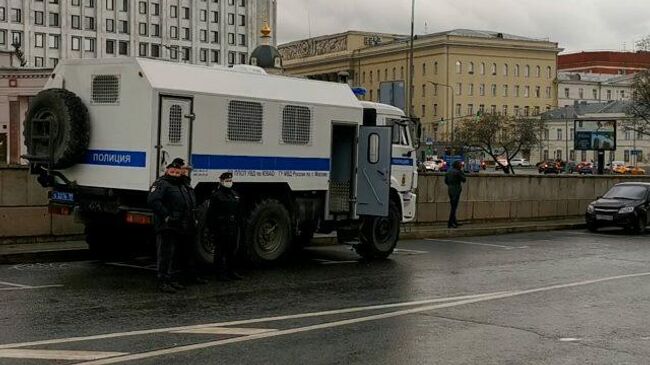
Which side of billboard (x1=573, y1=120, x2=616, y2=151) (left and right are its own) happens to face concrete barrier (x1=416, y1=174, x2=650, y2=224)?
front

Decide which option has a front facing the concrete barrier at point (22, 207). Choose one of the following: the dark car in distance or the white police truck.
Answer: the dark car in distance

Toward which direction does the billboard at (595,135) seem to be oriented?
toward the camera

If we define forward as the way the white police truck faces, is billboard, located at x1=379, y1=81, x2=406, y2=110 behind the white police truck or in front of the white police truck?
in front

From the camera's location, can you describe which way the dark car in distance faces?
facing the viewer and to the left of the viewer

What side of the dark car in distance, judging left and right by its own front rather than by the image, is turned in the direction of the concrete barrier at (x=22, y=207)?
front

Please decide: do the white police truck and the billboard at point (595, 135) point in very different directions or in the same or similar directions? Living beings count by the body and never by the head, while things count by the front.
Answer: very different directions

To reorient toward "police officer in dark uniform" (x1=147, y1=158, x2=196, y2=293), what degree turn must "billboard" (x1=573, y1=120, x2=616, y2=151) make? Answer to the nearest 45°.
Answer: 0° — it already faces them

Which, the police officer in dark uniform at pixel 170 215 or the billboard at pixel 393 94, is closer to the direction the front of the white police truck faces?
the billboard

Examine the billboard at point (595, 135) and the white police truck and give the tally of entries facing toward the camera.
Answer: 1

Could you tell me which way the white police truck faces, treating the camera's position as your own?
facing away from the viewer and to the right of the viewer

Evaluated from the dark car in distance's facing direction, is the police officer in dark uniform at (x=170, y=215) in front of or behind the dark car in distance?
in front

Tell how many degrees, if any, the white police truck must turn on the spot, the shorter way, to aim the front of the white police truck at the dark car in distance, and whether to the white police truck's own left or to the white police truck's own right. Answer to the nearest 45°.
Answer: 0° — it already faces it
